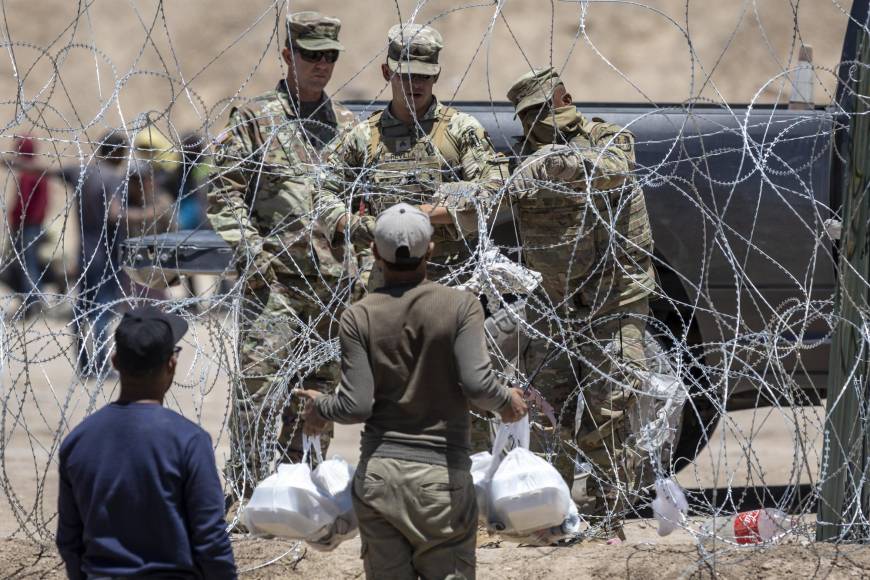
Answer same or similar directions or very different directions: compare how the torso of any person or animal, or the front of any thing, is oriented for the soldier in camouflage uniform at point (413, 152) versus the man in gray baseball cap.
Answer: very different directions

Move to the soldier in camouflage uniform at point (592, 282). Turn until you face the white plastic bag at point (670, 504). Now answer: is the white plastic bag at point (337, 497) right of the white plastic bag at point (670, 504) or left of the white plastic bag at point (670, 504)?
right

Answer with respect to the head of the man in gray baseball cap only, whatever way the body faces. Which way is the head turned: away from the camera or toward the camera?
away from the camera

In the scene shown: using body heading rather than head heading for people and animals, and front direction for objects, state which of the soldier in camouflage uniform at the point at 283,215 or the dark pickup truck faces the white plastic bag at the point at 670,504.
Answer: the soldier in camouflage uniform

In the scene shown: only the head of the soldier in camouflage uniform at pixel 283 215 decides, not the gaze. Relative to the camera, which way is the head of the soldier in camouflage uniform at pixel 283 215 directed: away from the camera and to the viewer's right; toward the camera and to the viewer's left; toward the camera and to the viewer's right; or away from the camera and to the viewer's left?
toward the camera and to the viewer's right

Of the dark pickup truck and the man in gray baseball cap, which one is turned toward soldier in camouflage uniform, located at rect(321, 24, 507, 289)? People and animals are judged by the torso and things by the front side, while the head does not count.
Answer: the man in gray baseball cap

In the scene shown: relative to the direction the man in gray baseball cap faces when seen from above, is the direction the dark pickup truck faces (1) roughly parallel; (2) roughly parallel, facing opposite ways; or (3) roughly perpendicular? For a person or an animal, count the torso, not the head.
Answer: roughly perpendicular

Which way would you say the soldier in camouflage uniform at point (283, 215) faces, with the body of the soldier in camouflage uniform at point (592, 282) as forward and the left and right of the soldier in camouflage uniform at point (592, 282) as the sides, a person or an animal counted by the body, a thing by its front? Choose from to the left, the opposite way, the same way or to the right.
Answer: to the left

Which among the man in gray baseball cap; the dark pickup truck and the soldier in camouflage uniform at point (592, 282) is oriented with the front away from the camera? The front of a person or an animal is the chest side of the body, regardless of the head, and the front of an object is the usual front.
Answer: the man in gray baseball cap

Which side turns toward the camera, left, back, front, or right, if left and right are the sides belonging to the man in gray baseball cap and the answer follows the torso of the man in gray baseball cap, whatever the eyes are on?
back
